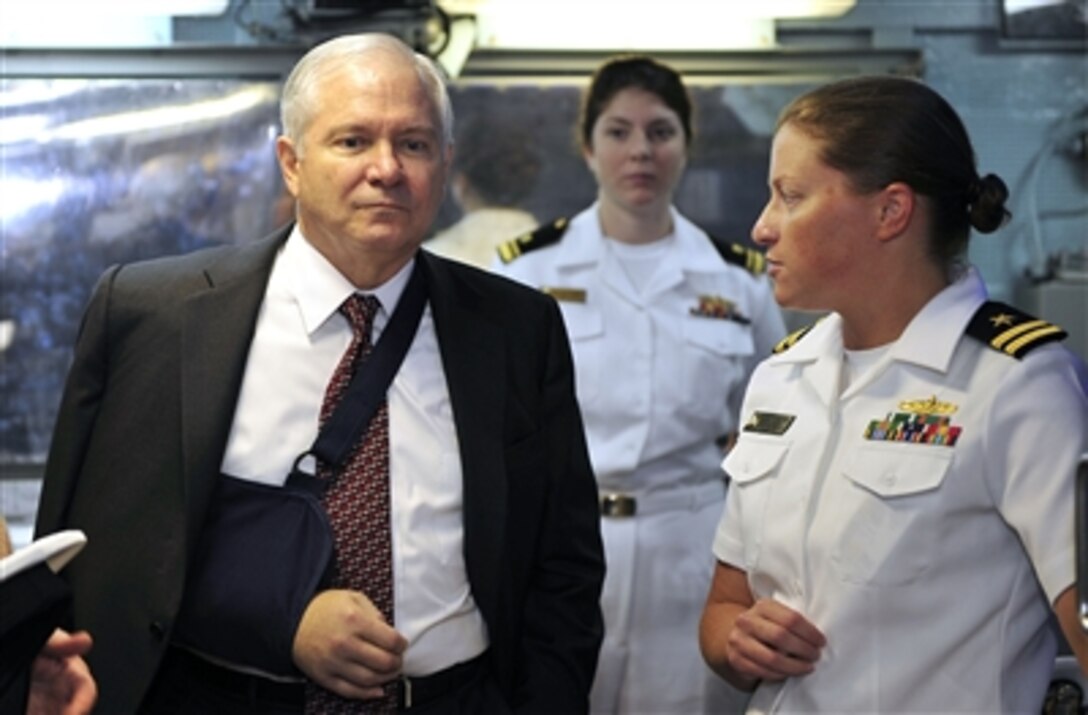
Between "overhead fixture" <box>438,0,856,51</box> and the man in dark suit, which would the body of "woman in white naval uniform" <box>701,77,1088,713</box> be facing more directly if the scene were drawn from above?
the man in dark suit

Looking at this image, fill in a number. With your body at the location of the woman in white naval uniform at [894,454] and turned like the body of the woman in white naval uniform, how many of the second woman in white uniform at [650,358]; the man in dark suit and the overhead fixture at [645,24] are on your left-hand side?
0

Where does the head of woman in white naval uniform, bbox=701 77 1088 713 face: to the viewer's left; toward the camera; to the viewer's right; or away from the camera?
to the viewer's left

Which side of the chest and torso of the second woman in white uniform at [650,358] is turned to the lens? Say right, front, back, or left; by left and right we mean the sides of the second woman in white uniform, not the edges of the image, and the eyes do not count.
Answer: front

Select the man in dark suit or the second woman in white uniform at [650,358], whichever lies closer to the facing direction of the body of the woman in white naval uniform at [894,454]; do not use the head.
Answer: the man in dark suit

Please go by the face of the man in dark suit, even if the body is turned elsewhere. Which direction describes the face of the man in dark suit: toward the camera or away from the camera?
toward the camera

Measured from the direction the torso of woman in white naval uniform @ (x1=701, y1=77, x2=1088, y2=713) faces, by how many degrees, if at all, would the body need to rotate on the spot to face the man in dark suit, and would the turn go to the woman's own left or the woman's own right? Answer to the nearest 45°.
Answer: approximately 45° to the woman's own right

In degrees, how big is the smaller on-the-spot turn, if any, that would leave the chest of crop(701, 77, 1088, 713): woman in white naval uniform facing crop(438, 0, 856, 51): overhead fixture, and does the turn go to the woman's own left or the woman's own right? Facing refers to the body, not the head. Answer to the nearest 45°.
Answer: approximately 135° to the woman's own right

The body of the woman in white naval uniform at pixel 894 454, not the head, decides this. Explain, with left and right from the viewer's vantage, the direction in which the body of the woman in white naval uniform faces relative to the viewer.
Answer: facing the viewer and to the left of the viewer

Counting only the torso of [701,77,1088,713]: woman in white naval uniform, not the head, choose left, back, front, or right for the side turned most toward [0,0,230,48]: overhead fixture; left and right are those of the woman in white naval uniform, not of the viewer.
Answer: right

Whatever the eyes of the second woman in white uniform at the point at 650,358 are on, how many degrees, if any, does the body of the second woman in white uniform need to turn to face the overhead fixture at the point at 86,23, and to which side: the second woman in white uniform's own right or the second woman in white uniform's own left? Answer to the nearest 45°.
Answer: approximately 90° to the second woman in white uniform's own right

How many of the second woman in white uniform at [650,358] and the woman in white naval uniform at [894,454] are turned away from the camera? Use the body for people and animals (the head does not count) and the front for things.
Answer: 0

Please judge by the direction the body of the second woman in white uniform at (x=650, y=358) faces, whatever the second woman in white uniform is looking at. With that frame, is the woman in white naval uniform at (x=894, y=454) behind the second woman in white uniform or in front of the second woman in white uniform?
in front

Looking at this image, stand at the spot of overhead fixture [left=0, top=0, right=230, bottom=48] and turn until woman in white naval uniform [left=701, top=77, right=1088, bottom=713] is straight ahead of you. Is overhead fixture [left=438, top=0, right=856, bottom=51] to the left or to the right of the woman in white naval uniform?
left

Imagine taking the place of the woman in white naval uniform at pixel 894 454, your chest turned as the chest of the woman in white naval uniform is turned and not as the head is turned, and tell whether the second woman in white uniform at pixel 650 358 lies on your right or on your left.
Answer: on your right
